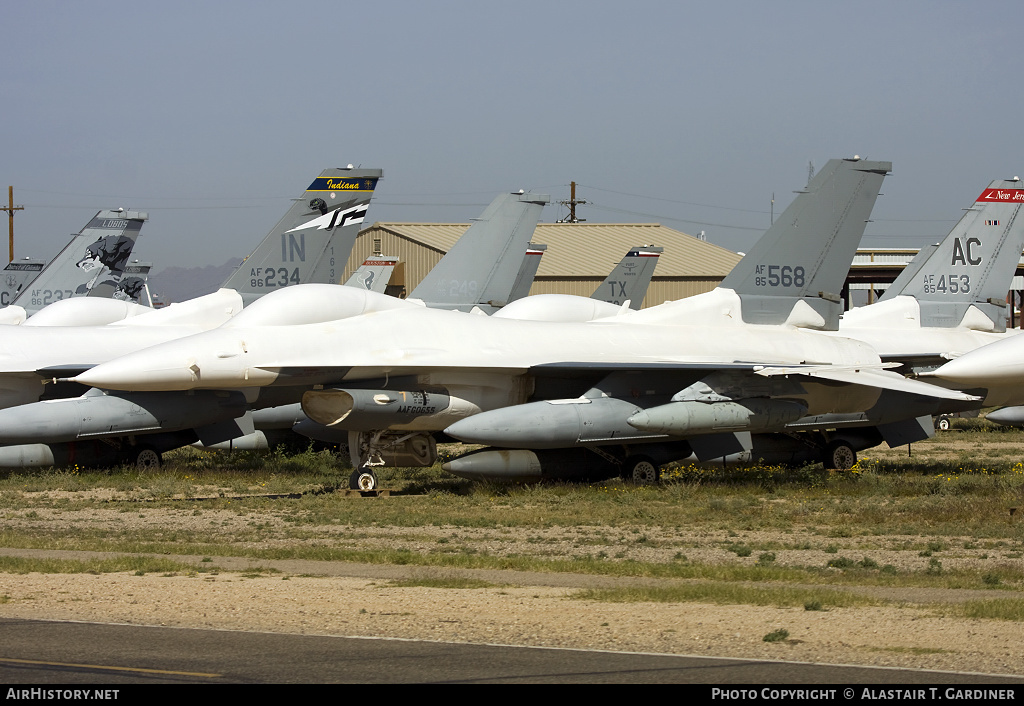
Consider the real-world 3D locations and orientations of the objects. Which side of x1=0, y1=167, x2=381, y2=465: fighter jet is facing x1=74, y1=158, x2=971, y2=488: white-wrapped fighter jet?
left

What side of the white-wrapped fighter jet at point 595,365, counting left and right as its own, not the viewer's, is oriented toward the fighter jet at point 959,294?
back

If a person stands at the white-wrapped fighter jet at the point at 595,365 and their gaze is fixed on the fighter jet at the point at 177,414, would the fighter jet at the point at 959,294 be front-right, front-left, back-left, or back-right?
back-right

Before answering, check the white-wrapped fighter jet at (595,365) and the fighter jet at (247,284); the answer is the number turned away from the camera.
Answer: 0

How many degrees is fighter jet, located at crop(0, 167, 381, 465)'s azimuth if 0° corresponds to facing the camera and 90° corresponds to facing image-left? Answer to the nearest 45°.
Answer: approximately 45°

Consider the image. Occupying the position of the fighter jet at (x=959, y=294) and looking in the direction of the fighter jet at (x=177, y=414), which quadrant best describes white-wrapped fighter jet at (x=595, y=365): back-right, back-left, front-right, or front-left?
front-left

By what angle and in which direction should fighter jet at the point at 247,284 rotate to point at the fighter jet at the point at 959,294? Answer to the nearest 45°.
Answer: approximately 135° to its left

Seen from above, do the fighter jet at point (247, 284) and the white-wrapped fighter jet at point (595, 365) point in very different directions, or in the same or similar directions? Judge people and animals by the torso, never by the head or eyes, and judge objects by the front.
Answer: same or similar directions
